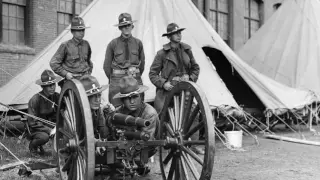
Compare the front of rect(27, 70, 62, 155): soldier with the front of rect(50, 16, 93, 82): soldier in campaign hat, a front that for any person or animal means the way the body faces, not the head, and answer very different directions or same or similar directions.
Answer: same or similar directions

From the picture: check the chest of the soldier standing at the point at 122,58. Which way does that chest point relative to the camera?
toward the camera

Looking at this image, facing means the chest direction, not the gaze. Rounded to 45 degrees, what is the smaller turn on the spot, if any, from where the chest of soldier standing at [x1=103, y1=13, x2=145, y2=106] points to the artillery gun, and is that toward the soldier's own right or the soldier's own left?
0° — they already face it

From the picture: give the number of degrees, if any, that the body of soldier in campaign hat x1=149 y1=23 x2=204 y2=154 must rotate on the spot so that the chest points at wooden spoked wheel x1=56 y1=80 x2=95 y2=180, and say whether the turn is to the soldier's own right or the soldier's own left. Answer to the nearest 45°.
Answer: approximately 45° to the soldier's own right

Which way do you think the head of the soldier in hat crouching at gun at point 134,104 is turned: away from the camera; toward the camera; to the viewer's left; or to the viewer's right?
toward the camera

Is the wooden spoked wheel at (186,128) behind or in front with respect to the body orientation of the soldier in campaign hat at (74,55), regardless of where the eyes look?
in front

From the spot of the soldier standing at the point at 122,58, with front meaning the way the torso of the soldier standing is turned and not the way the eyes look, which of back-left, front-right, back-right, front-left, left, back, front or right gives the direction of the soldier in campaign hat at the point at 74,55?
right

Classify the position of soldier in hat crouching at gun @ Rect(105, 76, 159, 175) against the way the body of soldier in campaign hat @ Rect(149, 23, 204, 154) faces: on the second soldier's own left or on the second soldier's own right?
on the second soldier's own right

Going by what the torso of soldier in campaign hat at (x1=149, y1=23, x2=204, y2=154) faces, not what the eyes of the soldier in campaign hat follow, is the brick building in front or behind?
behind

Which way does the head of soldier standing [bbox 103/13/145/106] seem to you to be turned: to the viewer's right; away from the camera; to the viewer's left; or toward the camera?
toward the camera

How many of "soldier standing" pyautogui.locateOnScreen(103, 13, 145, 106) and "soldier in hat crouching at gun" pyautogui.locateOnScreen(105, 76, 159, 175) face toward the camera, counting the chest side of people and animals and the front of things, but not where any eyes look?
2

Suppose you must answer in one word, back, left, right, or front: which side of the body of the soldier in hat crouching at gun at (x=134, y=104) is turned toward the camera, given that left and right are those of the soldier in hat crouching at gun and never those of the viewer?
front

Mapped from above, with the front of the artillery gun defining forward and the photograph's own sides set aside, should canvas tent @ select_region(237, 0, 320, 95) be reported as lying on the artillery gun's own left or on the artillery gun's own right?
on the artillery gun's own left

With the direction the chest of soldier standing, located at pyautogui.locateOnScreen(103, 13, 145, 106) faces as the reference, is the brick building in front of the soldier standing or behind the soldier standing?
behind
